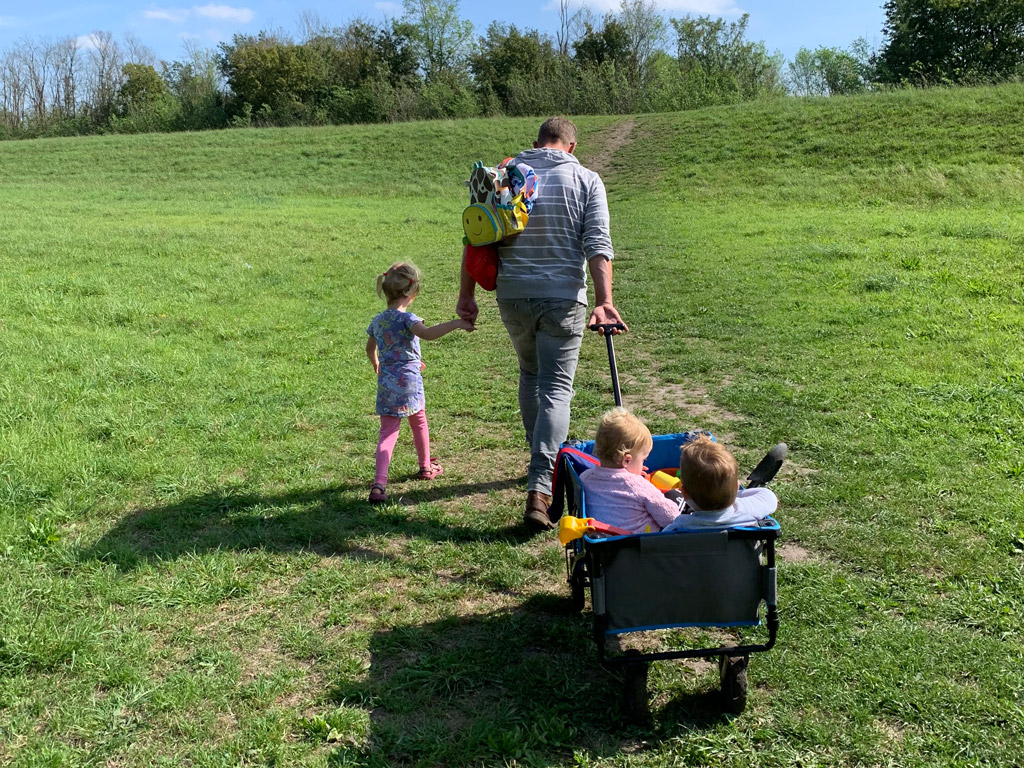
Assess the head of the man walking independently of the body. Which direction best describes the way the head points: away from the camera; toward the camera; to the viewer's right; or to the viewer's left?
away from the camera

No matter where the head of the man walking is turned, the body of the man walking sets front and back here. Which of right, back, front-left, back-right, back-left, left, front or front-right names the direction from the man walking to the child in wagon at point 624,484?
back

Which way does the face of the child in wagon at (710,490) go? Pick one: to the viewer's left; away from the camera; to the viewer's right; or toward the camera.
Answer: away from the camera

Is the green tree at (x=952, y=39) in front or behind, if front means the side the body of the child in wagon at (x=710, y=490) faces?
in front

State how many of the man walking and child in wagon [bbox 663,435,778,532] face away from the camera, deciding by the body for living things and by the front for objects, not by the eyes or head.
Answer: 2

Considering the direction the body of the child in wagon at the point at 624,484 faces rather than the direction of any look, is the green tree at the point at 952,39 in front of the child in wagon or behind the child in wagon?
in front

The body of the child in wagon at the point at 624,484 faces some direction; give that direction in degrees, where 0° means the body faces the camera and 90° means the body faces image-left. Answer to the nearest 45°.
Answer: approximately 225°

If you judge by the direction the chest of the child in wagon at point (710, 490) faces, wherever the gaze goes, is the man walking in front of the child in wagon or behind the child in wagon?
in front

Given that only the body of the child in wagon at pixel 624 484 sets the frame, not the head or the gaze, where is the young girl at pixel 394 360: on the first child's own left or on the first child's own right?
on the first child's own left

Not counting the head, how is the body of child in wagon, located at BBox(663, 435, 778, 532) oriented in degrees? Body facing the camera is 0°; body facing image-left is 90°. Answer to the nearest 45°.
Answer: approximately 180°

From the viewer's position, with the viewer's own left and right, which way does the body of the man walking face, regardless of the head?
facing away from the viewer
